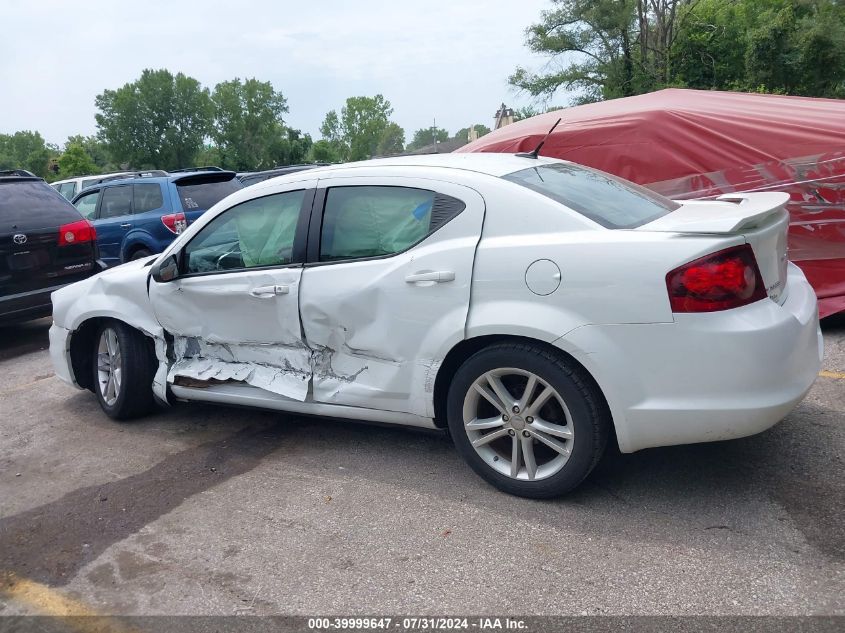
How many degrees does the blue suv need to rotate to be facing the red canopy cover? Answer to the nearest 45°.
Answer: approximately 180°

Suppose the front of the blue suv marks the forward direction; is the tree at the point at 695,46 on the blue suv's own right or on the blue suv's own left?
on the blue suv's own right

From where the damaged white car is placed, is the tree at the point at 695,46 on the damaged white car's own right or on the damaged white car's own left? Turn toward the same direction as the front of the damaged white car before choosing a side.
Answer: on the damaged white car's own right

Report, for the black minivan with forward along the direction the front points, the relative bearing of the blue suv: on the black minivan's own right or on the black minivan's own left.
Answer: on the black minivan's own right

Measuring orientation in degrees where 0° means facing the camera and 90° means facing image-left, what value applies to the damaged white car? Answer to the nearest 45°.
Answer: approximately 135°

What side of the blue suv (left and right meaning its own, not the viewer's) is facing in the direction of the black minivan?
left

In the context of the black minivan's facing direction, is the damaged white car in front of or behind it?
behind

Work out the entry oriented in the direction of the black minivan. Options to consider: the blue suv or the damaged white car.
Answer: the damaged white car

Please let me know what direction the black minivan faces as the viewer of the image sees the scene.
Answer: facing away from the viewer and to the left of the viewer
